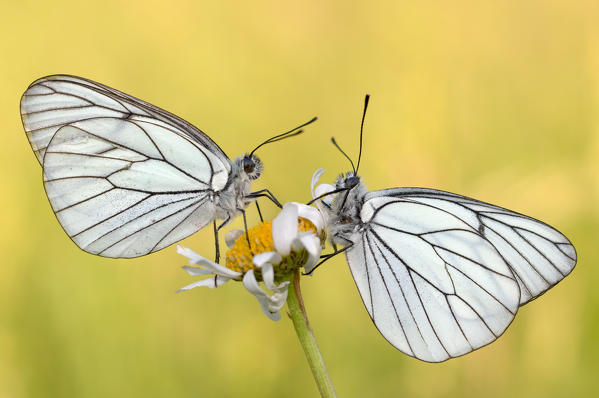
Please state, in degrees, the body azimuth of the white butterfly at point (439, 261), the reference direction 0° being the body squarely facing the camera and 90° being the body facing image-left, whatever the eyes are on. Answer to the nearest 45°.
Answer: approximately 90°

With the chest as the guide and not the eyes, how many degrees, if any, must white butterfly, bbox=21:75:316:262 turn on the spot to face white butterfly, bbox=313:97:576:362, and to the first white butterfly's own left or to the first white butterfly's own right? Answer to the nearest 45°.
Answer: approximately 45° to the first white butterfly's own right

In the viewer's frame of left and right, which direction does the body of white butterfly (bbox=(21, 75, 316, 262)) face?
facing to the right of the viewer

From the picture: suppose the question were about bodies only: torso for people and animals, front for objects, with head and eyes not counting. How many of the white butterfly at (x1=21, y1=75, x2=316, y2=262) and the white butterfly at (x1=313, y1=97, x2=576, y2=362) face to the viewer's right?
1
